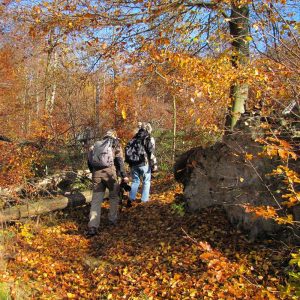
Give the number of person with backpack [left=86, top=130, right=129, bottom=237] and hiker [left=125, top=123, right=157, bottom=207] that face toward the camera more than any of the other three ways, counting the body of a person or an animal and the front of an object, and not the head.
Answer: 0

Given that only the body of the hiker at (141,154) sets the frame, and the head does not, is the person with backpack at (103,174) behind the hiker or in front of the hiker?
behind

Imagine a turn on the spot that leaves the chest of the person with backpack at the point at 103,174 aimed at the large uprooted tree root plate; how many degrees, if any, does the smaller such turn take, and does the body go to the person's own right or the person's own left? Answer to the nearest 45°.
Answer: approximately 90° to the person's own right

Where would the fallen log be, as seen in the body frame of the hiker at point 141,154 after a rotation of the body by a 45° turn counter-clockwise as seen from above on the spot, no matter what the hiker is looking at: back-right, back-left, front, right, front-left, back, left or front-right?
left

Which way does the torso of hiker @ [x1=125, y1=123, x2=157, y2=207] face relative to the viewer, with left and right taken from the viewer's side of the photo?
facing away from the viewer and to the right of the viewer

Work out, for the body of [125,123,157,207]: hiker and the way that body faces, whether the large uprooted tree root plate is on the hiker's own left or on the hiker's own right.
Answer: on the hiker's own right
